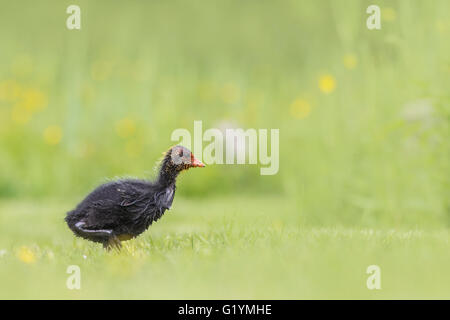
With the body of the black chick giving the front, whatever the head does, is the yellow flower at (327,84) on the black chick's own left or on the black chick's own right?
on the black chick's own left

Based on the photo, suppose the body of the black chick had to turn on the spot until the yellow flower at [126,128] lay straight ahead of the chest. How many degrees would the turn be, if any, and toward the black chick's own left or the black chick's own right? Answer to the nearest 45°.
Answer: approximately 90° to the black chick's own left

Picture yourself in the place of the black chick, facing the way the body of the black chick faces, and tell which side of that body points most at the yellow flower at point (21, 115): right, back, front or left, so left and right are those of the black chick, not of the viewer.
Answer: left

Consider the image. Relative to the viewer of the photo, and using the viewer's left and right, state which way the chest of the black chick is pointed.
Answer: facing to the right of the viewer

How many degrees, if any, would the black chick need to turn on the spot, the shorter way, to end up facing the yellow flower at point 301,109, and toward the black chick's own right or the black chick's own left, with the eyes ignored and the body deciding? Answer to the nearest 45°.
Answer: approximately 45° to the black chick's own left

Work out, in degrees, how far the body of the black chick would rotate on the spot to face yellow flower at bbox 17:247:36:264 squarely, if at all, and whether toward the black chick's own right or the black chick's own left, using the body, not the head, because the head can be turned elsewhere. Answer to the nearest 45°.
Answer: approximately 180°

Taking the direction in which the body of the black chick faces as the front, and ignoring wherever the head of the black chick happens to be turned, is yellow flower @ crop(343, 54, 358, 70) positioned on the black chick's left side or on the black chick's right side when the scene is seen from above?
on the black chick's left side
